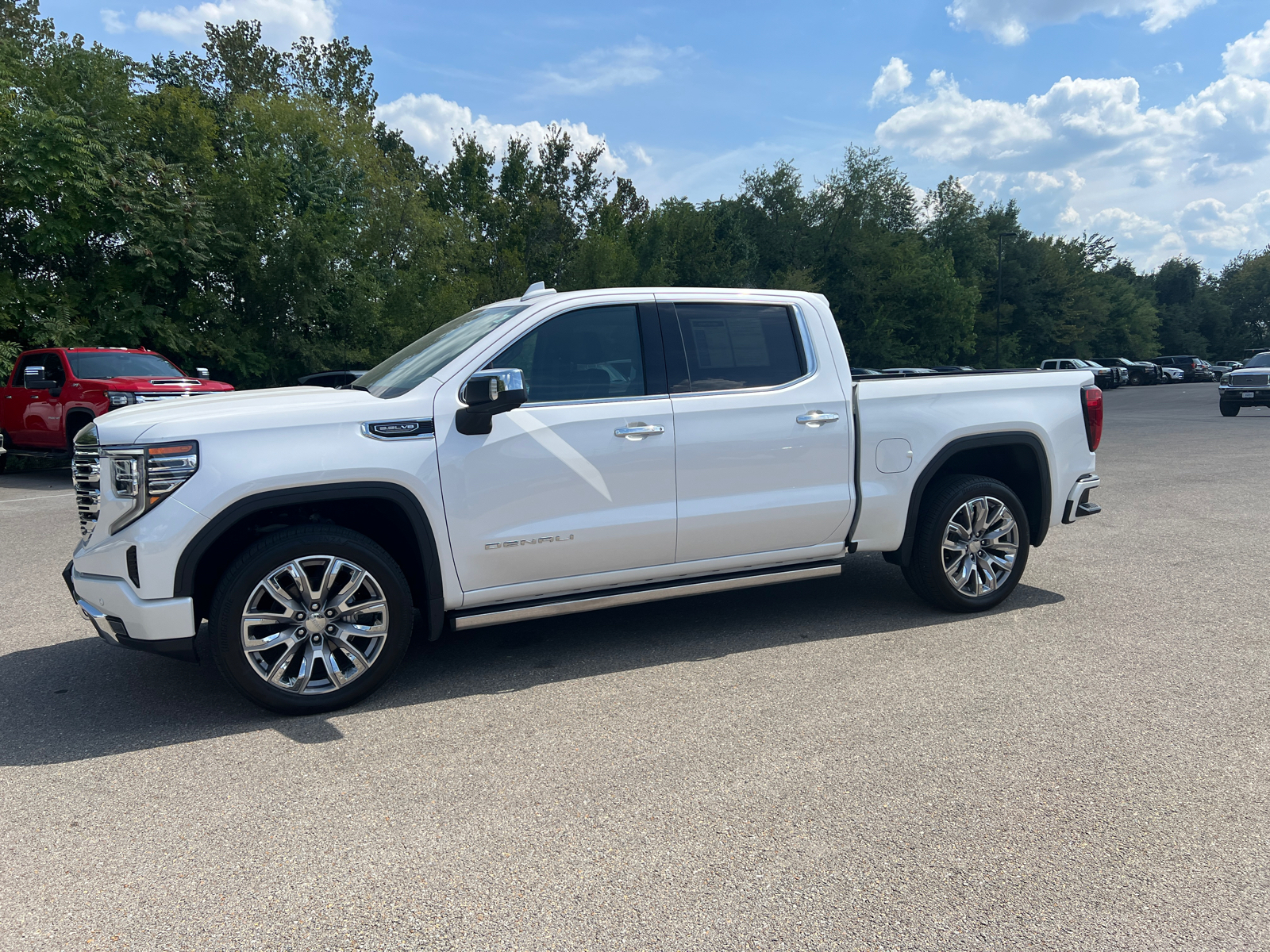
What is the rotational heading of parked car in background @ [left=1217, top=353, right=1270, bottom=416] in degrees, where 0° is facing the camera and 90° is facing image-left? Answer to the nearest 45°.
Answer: approximately 45°

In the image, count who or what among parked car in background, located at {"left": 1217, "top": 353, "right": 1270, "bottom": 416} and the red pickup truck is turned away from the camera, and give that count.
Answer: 0

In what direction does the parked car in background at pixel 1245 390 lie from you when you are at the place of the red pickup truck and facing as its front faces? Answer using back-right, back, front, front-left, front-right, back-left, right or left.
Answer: front-left
